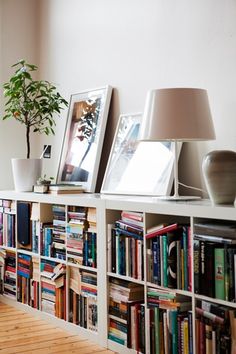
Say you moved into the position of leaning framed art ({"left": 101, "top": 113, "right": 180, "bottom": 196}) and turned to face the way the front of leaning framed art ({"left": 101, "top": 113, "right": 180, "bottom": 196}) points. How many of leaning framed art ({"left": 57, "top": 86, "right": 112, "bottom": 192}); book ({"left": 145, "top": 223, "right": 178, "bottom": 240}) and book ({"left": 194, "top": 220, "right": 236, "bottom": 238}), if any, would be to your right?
1

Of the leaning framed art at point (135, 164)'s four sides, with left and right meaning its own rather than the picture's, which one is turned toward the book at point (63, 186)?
right

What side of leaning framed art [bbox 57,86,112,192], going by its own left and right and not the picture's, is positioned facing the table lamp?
left

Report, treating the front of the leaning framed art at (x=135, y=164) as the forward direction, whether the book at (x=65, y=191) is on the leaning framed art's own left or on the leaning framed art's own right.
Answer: on the leaning framed art's own right

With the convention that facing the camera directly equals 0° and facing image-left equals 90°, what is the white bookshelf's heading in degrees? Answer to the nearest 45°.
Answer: approximately 45°

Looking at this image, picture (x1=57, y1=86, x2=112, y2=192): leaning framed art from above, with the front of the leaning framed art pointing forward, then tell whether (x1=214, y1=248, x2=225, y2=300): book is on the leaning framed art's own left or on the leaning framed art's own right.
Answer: on the leaning framed art's own left
